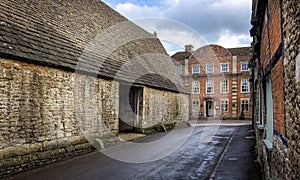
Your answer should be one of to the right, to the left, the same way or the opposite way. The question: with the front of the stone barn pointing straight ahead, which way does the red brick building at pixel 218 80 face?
to the right

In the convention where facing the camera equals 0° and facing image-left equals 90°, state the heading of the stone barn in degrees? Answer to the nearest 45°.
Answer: approximately 315°

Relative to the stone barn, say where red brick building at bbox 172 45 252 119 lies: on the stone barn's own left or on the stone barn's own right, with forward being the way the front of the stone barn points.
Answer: on the stone barn's own left

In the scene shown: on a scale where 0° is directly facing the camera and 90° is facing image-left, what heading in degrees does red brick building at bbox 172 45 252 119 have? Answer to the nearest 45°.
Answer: approximately 0°
